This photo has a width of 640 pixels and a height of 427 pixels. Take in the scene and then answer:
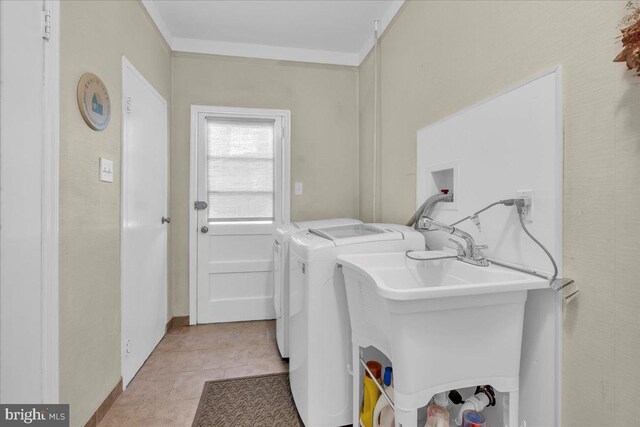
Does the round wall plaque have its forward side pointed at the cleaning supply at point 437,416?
yes

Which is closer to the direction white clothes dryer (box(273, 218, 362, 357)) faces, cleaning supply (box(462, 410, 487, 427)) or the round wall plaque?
the round wall plaque

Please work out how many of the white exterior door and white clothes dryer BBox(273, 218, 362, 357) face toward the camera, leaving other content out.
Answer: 1

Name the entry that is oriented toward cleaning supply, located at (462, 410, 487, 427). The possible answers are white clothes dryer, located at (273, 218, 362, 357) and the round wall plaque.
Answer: the round wall plaque

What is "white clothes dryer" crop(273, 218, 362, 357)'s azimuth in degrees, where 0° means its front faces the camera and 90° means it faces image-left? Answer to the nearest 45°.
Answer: approximately 90°

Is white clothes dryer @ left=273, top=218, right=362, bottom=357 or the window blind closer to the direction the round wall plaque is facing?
the white clothes dryer

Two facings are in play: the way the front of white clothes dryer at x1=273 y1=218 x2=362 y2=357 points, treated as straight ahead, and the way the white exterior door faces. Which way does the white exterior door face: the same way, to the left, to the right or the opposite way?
to the left

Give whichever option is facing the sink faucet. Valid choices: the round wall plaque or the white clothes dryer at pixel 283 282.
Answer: the round wall plaque

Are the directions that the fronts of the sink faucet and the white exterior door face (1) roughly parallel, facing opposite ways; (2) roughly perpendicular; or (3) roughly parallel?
roughly perpendicular

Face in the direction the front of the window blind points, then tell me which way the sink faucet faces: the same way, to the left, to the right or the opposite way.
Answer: to the right

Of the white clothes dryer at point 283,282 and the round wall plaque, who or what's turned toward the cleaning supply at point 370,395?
the round wall plaque

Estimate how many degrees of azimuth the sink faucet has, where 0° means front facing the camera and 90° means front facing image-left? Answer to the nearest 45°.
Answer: approximately 45°
